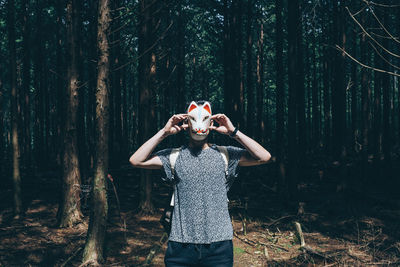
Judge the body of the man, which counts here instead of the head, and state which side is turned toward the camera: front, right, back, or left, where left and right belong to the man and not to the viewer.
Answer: front
